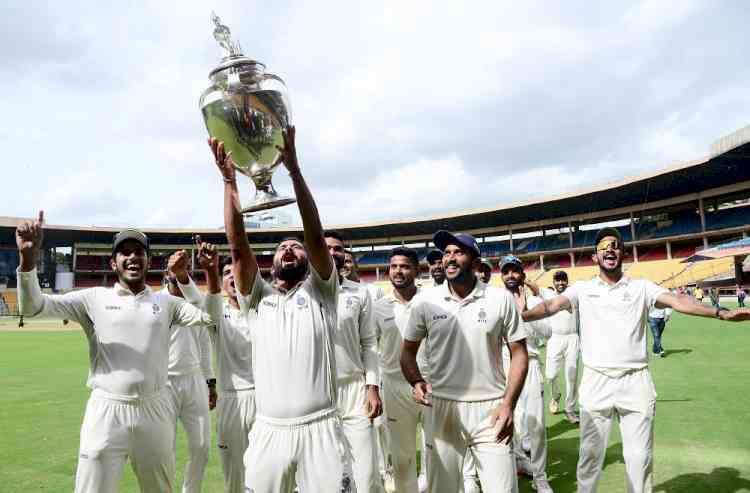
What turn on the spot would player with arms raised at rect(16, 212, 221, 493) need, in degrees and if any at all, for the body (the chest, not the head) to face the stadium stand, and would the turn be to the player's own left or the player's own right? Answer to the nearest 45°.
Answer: approximately 135° to the player's own left

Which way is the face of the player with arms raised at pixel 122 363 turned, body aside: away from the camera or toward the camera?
toward the camera

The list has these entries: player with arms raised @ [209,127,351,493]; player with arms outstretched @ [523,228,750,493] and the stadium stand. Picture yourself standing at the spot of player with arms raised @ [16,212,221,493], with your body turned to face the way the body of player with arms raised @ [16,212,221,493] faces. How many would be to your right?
0

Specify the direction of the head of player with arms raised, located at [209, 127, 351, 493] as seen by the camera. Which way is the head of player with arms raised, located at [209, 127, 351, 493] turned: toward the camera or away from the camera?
toward the camera

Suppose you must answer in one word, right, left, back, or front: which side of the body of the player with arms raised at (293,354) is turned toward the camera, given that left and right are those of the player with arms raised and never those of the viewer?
front

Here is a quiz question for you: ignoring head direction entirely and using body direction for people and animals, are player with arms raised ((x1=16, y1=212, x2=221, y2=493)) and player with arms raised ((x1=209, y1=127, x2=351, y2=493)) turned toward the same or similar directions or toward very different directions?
same or similar directions

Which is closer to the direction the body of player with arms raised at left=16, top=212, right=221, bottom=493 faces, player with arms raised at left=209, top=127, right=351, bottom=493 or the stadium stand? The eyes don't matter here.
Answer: the player with arms raised

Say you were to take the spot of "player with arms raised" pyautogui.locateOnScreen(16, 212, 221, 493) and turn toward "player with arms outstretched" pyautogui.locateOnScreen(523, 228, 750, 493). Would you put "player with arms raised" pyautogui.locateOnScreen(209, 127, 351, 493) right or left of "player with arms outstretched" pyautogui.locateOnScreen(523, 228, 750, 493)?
right

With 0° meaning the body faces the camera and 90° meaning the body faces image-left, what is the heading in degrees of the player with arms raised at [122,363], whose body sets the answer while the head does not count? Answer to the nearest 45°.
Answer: approximately 0°

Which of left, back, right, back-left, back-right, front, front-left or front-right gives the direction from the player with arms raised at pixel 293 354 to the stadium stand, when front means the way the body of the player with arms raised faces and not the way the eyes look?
back-left

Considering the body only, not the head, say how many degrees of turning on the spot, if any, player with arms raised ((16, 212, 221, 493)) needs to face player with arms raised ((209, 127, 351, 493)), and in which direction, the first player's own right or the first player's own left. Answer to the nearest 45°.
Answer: approximately 45° to the first player's own left

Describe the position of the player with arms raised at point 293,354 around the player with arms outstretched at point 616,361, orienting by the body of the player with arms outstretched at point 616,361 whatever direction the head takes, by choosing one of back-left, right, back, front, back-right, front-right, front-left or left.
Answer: front-right

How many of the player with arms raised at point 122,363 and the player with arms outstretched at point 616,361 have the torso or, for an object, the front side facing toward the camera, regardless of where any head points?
2

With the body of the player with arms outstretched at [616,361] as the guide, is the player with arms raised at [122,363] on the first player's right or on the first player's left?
on the first player's right

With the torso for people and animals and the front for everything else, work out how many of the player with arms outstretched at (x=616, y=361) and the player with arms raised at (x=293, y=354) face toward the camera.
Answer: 2

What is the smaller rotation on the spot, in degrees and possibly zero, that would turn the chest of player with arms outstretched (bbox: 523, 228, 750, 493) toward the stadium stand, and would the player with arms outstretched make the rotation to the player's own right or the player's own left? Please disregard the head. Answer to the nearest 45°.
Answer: approximately 180°

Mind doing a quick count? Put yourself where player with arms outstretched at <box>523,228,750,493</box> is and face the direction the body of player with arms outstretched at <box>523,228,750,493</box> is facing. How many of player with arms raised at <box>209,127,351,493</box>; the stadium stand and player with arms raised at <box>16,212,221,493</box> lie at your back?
1

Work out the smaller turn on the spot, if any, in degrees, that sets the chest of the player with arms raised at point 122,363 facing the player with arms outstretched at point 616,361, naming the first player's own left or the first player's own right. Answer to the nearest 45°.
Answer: approximately 90° to the first player's own left
